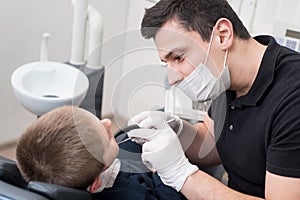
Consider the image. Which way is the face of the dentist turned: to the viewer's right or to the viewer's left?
to the viewer's left

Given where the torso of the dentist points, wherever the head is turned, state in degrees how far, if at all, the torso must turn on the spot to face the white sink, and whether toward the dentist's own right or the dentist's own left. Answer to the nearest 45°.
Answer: approximately 90° to the dentist's own right

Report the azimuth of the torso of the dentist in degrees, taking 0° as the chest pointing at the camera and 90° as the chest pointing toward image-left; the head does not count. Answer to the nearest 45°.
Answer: approximately 45°

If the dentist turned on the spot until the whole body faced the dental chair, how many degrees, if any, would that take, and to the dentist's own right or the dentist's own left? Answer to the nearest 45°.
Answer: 0° — they already face it

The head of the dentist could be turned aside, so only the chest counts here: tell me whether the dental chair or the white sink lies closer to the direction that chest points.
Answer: the dental chair
